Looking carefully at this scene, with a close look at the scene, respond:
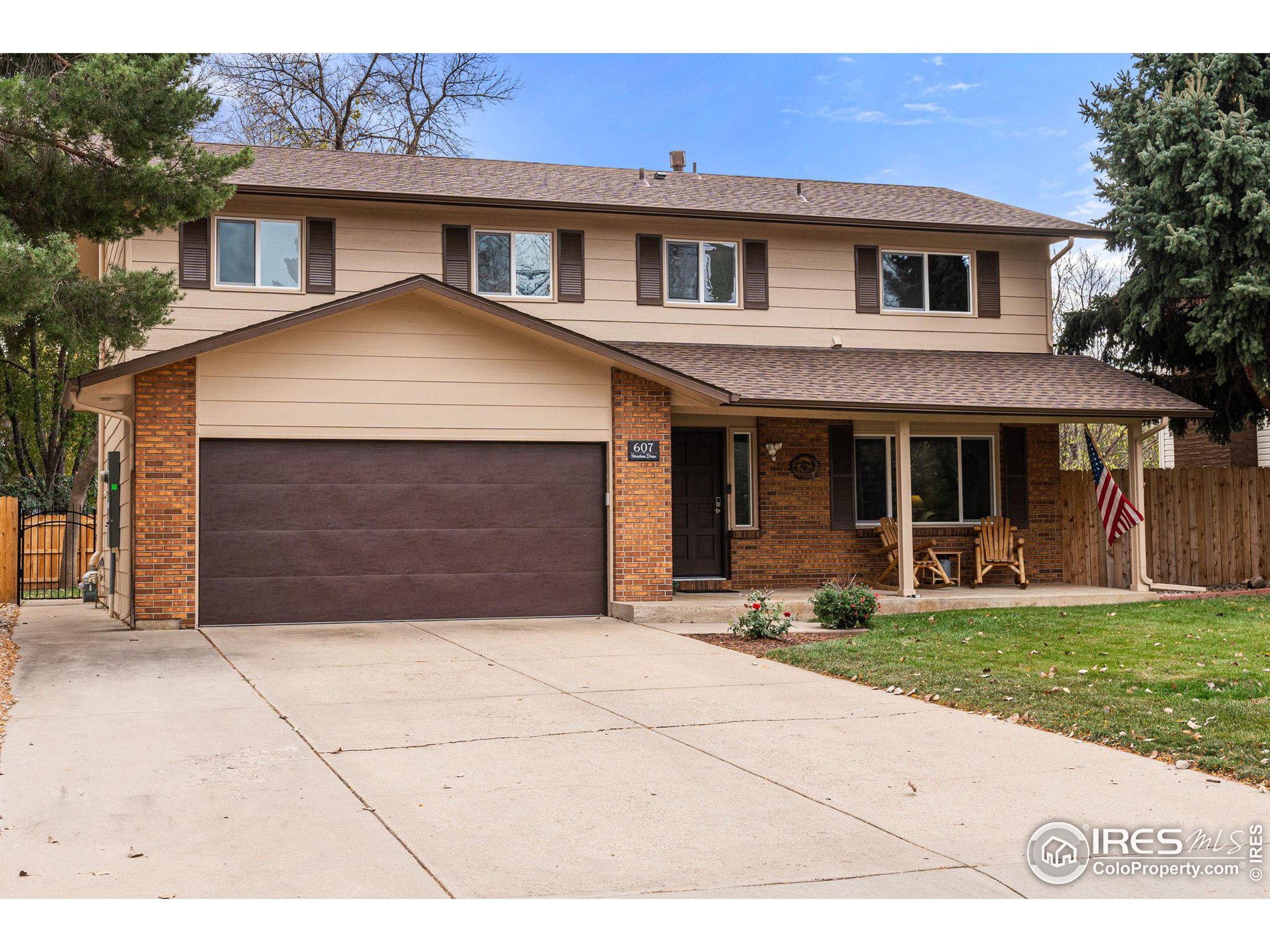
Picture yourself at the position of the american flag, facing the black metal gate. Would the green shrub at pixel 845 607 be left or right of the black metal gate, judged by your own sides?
left

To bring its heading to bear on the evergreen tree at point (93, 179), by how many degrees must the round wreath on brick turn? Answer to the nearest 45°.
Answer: approximately 45° to its right

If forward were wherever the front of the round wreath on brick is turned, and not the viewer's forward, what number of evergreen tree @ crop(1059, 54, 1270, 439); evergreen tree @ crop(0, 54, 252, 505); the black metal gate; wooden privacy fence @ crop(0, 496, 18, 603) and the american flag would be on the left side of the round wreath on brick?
2

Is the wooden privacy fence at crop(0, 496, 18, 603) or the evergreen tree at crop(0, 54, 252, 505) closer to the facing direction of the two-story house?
the evergreen tree

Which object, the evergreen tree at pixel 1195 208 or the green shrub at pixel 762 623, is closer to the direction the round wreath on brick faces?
the green shrub

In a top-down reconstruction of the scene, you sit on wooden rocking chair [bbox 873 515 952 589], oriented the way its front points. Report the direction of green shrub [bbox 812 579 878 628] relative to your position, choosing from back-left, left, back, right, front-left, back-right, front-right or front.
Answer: front-right

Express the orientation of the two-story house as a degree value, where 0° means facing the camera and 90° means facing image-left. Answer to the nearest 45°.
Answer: approximately 0°

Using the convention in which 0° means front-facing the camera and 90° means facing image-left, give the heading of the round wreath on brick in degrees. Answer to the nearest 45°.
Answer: approximately 0°

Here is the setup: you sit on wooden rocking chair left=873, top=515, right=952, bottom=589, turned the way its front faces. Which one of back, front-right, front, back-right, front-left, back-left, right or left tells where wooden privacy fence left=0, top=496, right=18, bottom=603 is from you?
back-right

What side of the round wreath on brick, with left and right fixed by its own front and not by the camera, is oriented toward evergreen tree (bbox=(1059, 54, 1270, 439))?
left
